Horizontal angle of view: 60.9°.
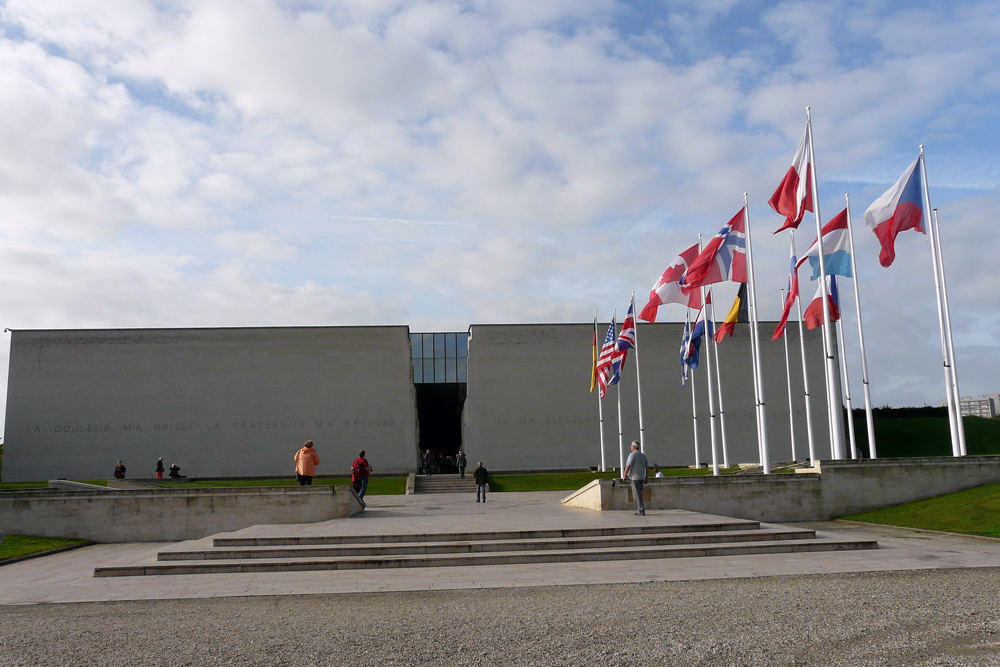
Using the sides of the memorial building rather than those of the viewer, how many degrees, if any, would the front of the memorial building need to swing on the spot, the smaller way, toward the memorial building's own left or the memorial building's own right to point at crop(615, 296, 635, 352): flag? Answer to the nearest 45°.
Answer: approximately 45° to the memorial building's own left

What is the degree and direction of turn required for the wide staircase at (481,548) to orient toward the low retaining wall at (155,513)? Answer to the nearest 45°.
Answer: approximately 135° to its right

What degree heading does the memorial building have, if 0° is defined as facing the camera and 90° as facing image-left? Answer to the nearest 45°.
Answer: approximately 0°

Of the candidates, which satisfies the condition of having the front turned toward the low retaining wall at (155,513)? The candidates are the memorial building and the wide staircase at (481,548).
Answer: the memorial building

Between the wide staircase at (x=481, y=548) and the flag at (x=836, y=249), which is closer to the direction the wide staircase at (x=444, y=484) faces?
the wide staircase

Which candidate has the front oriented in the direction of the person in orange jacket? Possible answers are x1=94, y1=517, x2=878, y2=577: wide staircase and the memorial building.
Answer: the memorial building

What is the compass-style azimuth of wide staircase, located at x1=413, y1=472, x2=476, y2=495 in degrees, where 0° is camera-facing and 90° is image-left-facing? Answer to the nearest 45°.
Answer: approximately 0°

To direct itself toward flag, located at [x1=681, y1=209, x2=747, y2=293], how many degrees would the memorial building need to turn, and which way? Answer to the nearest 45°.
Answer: approximately 45° to its left

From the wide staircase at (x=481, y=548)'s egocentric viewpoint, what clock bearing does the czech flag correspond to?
The czech flag is roughly at 8 o'clock from the wide staircase.

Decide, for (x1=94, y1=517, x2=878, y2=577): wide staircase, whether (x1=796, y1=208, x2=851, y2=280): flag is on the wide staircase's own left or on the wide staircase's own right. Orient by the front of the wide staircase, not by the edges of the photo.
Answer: on the wide staircase's own left

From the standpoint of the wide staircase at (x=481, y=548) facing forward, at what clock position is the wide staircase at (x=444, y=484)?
the wide staircase at (x=444, y=484) is roughly at 6 o'clock from the wide staircase at (x=481, y=548).

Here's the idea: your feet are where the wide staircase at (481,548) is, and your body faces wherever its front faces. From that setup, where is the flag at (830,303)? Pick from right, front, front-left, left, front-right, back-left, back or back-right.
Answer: back-left
